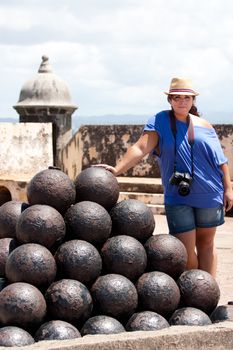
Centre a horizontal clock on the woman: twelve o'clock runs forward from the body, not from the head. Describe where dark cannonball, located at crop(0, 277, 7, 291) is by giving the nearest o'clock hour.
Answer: The dark cannonball is roughly at 2 o'clock from the woman.

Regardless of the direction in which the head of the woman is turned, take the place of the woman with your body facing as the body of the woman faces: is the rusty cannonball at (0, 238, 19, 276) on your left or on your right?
on your right

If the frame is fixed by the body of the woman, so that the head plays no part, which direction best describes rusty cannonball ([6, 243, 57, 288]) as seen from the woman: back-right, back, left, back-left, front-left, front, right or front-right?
front-right

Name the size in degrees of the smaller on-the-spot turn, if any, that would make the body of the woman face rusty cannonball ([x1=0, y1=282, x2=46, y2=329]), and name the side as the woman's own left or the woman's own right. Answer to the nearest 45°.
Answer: approximately 45° to the woman's own right

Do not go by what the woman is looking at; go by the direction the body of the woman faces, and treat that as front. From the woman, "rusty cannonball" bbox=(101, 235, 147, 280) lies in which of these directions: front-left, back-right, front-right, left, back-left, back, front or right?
front-right

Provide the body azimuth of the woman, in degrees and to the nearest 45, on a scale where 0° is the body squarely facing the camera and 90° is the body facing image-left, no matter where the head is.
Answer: approximately 0°

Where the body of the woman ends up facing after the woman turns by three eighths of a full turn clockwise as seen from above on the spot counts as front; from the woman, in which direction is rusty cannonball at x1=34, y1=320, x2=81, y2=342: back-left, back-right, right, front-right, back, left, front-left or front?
left

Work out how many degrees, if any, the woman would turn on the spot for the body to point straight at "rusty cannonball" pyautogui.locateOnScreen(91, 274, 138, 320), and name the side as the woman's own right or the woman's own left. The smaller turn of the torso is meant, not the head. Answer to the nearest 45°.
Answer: approximately 45° to the woman's own right

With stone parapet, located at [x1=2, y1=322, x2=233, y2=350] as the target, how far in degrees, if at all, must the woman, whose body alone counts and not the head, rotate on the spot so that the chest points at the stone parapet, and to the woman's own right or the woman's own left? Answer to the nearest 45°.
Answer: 0° — they already face it
